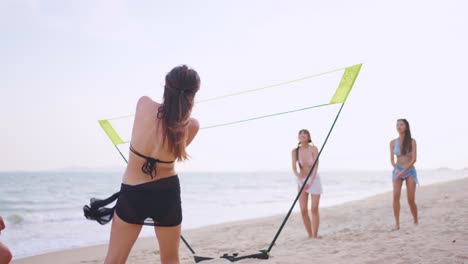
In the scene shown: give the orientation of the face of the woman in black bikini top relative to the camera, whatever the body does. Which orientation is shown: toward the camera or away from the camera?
away from the camera

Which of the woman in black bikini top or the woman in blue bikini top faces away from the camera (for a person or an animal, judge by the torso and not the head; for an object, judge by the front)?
the woman in black bikini top

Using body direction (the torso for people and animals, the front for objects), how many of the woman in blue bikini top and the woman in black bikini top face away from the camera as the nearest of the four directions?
1

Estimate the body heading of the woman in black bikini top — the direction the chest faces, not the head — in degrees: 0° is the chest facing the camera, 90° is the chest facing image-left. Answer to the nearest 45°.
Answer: approximately 180°

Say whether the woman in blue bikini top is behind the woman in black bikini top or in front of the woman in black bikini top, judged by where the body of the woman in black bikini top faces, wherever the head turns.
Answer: in front

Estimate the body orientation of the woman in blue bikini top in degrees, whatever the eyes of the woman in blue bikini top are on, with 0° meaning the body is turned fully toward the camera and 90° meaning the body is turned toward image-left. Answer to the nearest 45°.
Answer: approximately 45°

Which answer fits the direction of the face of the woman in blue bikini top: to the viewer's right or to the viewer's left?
to the viewer's left

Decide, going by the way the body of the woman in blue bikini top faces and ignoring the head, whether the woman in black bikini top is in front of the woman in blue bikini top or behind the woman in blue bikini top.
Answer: in front
